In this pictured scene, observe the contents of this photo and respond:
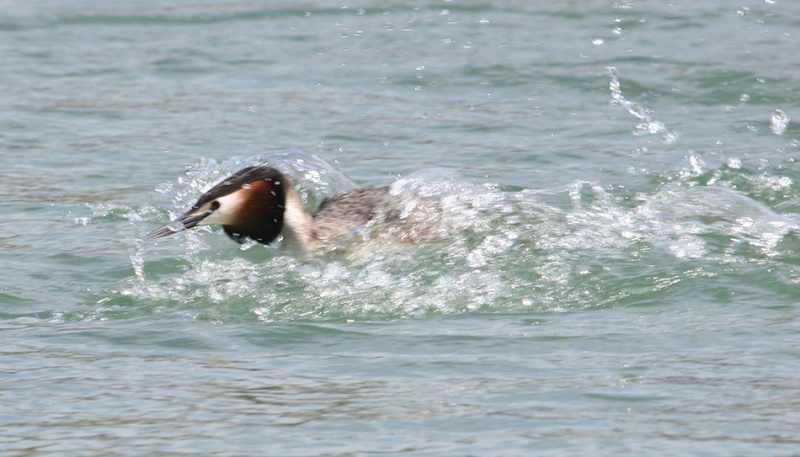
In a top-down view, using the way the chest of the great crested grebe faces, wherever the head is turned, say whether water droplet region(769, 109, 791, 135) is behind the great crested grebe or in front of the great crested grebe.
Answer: behind

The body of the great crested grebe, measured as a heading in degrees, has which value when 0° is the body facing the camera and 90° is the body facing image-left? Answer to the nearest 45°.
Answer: approximately 90°
